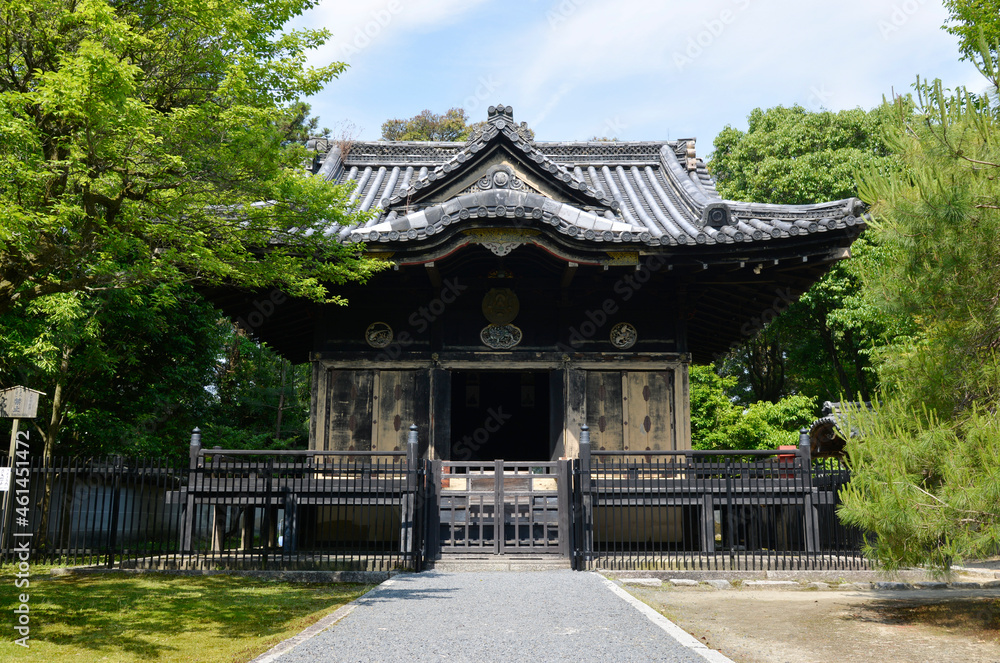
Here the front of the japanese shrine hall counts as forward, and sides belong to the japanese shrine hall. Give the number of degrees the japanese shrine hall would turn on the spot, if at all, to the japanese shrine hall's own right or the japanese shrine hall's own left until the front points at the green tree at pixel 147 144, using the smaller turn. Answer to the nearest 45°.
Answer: approximately 45° to the japanese shrine hall's own right

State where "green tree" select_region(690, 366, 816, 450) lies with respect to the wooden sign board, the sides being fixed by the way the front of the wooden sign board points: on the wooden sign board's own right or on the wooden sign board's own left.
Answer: on the wooden sign board's own left

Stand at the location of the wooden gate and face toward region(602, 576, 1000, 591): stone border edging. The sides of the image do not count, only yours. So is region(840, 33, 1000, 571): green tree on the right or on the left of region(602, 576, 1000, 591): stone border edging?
right

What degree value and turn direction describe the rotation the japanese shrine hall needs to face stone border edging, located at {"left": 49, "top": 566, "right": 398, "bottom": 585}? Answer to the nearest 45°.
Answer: approximately 45° to its right

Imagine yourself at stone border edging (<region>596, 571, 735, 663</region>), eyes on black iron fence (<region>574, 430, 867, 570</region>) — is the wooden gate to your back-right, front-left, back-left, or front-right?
front-left

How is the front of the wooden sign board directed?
toward the camera

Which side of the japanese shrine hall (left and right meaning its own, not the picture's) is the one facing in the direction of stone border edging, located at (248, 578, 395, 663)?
front

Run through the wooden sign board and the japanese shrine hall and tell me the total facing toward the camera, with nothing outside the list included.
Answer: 2

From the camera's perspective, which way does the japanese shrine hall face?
toward the camera
